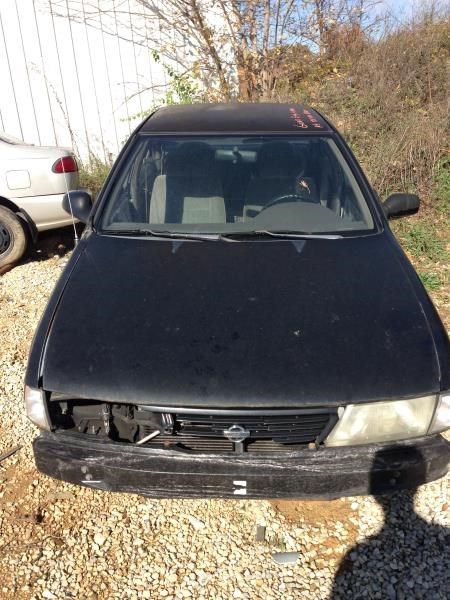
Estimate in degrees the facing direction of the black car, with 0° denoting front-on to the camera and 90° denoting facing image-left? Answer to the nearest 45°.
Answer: approximately 0°

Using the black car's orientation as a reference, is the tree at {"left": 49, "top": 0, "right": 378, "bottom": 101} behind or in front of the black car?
behind

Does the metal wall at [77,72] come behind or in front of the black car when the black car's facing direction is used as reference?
behind

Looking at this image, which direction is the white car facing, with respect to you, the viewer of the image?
facing to the left of the viewer

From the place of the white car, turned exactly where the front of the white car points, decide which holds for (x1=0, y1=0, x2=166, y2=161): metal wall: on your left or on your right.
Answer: on your right
